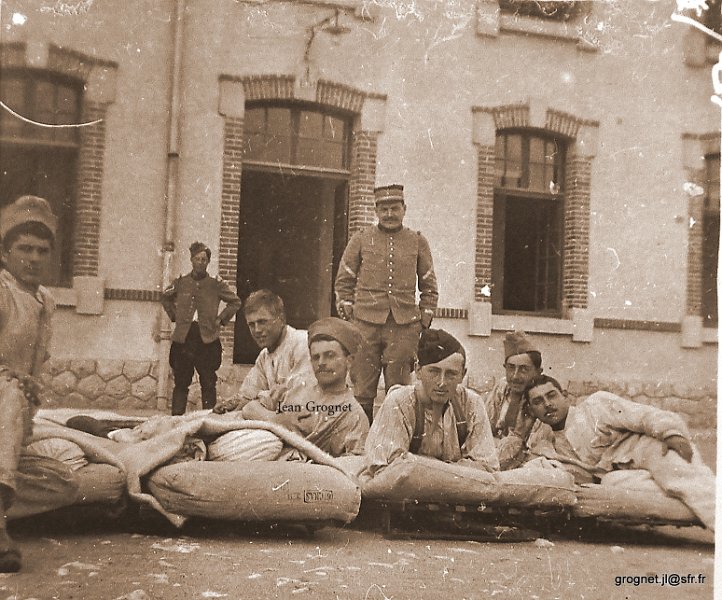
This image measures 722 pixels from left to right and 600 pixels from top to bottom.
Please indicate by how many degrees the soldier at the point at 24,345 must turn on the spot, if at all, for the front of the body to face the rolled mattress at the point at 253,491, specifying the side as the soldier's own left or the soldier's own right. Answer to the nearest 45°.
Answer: approximately 45° to the soldier's own left

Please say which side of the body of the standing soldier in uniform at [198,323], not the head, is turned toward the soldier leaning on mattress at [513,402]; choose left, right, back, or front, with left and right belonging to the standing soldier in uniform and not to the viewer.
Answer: left

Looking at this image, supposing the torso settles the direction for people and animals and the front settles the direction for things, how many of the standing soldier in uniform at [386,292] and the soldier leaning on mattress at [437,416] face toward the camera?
2

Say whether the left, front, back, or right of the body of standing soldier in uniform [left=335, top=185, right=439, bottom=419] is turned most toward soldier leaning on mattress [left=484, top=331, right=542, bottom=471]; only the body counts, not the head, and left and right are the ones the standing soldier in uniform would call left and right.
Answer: left

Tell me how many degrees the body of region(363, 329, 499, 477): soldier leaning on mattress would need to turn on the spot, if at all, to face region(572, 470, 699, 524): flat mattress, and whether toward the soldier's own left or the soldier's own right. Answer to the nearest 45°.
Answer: approximately 90° to the soldier's own left

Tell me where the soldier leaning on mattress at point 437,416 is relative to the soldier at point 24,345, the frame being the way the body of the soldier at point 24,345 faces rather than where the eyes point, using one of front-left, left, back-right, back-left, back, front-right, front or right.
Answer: front-left

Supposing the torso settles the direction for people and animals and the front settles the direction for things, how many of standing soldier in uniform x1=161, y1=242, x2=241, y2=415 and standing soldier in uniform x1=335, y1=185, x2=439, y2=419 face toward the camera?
2
